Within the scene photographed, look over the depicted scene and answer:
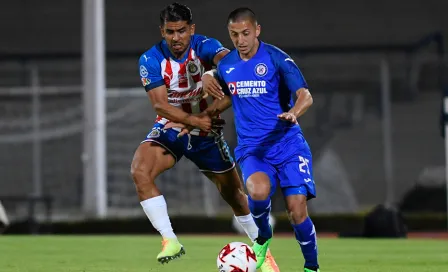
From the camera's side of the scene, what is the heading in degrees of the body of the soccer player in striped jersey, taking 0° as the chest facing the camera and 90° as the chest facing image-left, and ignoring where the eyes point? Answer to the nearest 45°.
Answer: approximately 0°
